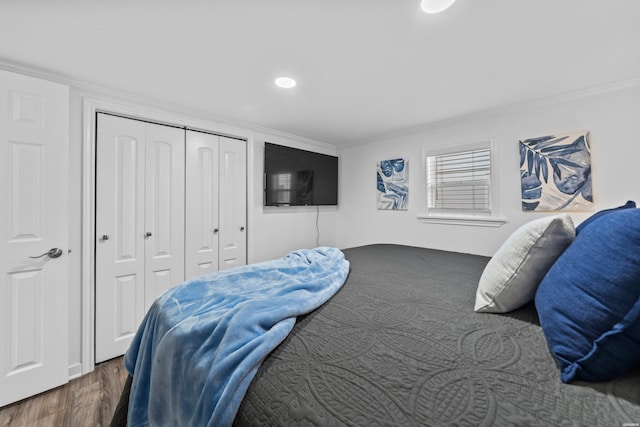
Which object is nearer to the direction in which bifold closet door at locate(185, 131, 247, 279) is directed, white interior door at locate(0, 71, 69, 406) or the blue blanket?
the blue blanket

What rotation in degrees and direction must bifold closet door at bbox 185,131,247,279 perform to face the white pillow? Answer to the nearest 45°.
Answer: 0° — it already faces it

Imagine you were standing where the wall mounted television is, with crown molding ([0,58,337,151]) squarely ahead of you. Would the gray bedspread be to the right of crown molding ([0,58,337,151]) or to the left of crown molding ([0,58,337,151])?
left

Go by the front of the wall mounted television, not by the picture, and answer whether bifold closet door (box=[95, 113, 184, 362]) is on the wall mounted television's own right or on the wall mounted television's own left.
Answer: on the wall mounted television's own right

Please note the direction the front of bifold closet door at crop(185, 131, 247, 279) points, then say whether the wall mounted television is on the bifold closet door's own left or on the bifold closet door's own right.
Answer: on the bifold closet door's own left

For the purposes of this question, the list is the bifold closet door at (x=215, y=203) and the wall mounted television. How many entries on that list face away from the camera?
0

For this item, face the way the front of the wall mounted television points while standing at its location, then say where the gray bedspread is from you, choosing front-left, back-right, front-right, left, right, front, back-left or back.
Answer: front-right

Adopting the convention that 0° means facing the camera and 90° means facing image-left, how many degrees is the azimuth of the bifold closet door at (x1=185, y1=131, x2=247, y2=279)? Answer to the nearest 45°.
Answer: approximately 315°

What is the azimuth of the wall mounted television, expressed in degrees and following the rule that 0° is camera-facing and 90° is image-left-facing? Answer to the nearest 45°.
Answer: approximately 315°

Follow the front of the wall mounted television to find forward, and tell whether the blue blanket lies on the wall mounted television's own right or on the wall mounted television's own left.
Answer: on the wall mounted television's own right

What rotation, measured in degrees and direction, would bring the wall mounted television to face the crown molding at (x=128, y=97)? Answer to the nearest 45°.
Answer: approximately 90° to its right

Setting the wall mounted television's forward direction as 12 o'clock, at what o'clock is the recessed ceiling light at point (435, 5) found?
The recessed ceiling light is roughly at 1 o'clock from the wall mounted television.

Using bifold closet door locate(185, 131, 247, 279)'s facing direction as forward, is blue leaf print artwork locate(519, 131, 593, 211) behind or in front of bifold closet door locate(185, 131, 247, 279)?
in front
